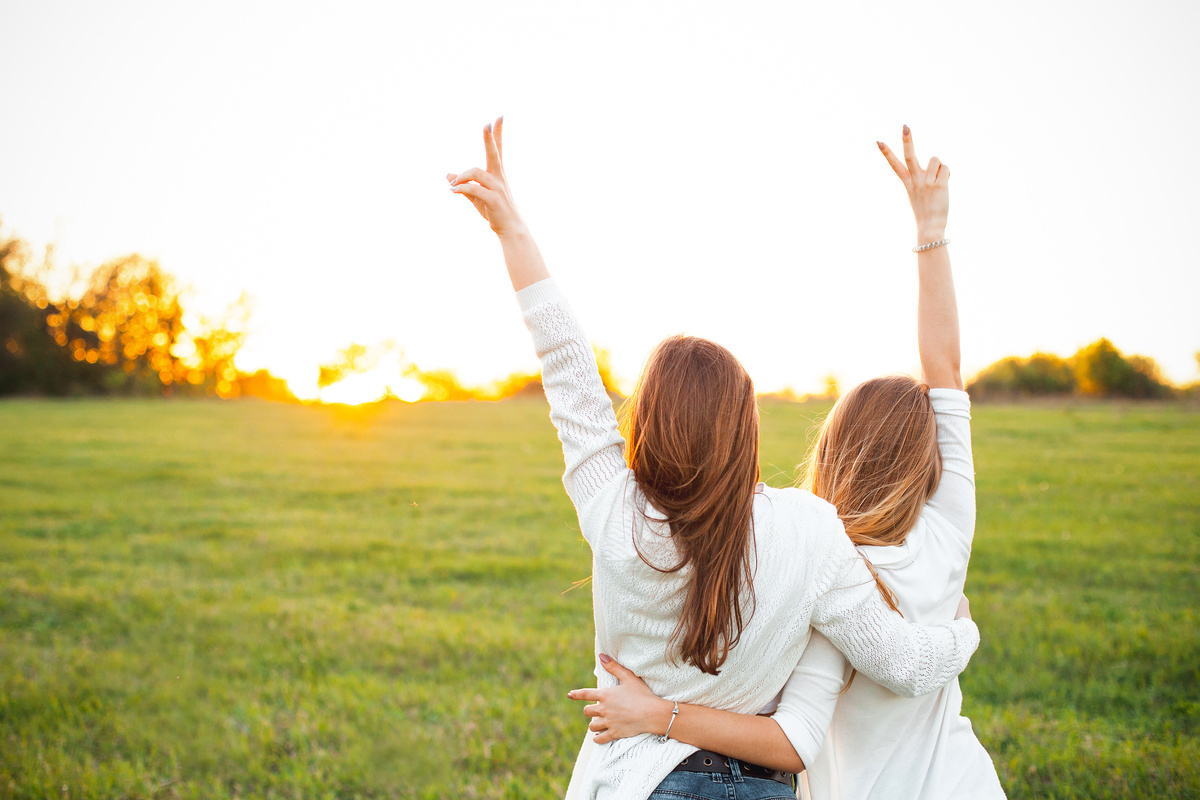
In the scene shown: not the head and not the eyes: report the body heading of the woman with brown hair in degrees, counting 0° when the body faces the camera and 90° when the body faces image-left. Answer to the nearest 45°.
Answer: approximately 180°

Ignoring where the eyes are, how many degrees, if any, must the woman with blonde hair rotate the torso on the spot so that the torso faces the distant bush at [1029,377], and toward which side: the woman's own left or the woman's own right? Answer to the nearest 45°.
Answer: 0° — they already face it

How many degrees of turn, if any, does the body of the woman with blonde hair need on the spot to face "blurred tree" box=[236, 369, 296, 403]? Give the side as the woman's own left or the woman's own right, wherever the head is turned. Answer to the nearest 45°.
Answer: approximately 45° to the woman's own left

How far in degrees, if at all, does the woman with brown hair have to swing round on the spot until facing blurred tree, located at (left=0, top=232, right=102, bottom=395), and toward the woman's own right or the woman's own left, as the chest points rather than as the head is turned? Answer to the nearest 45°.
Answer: approximately 45° to the woman's own left

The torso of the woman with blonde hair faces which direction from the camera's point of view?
away from the camera

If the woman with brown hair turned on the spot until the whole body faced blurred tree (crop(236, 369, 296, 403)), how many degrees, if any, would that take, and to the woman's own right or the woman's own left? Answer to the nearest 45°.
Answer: approximately 45° to the woman's own left

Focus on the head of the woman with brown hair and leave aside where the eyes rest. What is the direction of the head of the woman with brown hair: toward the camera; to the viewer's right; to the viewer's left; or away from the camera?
away from the camera
